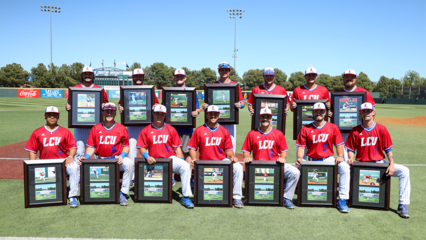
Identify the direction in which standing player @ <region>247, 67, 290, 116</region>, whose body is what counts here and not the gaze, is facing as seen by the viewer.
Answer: toward the camera

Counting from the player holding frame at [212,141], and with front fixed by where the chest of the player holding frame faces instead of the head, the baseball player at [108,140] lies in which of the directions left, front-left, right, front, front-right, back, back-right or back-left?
right

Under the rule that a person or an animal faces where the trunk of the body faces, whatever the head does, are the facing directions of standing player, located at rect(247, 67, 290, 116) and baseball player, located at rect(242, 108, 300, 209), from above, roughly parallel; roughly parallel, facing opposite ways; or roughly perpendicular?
roughly parallel

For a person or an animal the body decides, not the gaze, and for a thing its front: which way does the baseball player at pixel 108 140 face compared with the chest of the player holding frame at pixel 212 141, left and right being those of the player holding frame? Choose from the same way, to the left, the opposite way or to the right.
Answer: the same way

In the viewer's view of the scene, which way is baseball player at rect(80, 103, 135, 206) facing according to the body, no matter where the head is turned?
toward the camera

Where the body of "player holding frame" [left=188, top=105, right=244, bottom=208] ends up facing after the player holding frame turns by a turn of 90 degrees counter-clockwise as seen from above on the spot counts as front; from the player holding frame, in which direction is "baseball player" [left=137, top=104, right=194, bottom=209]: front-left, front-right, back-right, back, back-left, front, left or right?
back

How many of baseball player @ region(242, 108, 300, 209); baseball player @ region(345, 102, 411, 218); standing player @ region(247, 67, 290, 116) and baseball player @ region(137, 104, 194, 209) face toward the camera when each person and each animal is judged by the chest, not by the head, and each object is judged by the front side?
4

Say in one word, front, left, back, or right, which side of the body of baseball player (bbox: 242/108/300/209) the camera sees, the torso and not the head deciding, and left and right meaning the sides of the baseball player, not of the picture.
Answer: front

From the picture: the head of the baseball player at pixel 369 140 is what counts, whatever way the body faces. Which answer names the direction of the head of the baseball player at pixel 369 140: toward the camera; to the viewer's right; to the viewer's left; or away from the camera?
toward the camera

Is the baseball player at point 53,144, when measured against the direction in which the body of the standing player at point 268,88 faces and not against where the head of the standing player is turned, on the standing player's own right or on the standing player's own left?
on the standing player's own right

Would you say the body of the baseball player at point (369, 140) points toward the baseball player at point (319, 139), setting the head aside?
no

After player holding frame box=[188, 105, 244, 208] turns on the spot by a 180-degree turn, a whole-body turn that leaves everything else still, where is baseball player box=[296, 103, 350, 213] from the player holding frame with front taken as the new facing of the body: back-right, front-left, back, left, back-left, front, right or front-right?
right

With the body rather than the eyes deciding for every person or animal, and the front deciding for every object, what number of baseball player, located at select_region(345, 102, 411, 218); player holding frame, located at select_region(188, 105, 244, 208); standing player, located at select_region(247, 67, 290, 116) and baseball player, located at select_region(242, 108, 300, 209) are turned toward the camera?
4

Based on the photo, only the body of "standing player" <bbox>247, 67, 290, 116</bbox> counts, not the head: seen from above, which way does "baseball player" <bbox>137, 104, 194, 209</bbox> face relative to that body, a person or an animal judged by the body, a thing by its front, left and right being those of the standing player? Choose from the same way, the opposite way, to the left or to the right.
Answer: the same way

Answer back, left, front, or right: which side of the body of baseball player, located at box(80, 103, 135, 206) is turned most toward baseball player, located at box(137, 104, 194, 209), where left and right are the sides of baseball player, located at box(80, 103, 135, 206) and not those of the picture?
left

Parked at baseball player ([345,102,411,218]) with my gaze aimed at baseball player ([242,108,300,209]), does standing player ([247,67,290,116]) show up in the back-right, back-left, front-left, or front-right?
front-right
